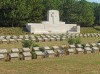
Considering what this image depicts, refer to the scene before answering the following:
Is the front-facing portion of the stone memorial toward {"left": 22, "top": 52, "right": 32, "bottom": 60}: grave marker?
yes

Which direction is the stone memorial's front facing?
toward the camera
